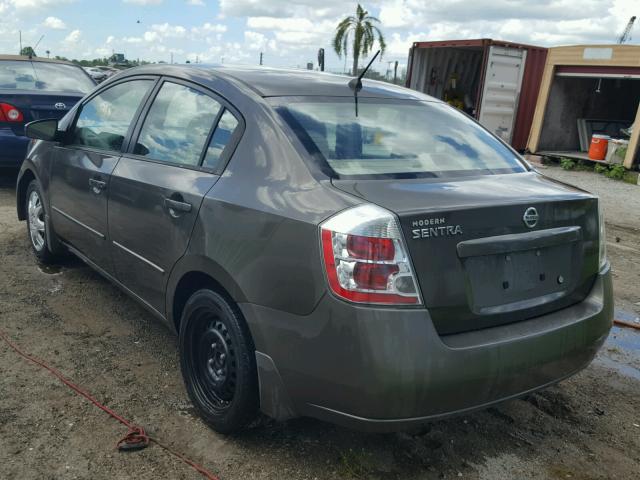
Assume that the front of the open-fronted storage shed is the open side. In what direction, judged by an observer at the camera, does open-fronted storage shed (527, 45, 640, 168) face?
facing the viewer

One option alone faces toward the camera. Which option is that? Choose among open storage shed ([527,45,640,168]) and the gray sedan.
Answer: the open storage shed

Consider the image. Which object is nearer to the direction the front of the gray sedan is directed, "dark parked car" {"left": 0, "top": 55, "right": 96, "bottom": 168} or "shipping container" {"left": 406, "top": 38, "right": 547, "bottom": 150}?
the dark parked car

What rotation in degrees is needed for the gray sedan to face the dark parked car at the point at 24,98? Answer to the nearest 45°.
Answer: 0° — it already faces it

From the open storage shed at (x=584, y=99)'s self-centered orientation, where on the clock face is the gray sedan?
The gray sedan is roughly at 12 o'clock from the open storage shed.

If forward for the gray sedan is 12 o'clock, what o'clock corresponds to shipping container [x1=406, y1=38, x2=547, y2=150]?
The shipping container is roughly at 2 o'clock from the gray sedan.

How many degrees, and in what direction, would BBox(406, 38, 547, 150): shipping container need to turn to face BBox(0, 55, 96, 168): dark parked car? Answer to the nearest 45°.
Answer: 0° — it already faces it

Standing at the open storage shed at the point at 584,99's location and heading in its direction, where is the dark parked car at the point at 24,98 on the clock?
The dark parked car is roughly at 1 o'clock from the open storage shed.

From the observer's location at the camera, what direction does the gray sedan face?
facing away from the viewer and to the left of the viewer

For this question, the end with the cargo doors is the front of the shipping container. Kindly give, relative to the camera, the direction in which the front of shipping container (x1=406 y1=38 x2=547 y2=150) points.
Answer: facing the viewer and to the left of the viewer

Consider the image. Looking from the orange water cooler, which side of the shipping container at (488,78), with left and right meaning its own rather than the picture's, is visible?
left

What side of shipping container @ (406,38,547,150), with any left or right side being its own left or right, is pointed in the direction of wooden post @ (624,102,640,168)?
left

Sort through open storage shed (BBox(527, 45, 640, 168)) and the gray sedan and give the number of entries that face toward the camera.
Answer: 1

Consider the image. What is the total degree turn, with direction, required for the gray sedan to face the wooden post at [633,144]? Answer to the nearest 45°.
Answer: approximately 90° to its right
